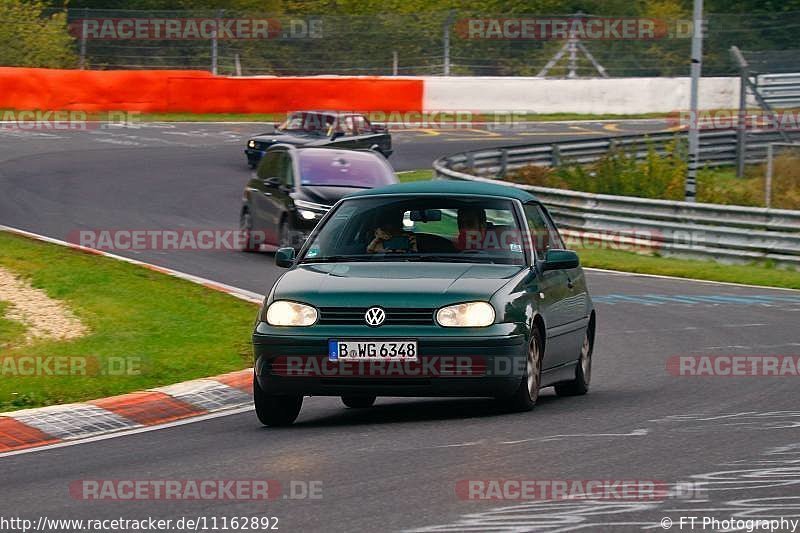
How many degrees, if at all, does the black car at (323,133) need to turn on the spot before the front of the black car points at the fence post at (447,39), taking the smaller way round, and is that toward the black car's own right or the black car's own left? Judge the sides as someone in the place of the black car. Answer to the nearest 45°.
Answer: approximately 135° to the black car's own right

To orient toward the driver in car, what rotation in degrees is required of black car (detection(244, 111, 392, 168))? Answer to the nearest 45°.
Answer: approximately 45° to its left

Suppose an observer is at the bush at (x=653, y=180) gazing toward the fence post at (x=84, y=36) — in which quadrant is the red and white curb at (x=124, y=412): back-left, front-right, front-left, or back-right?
back-left

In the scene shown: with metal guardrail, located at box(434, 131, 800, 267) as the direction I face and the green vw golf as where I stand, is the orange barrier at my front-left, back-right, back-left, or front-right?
front-left

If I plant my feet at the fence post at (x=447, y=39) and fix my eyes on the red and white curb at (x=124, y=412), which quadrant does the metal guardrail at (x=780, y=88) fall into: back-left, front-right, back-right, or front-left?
front-left

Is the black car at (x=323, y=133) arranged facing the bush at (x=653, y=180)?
no

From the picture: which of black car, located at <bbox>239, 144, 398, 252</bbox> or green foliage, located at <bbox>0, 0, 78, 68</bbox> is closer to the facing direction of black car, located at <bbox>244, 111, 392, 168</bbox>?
the black car

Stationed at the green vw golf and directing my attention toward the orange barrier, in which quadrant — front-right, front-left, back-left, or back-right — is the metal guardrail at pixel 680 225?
front-right

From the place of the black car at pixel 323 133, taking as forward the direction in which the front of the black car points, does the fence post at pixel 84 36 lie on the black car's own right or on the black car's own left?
on the black car's own right

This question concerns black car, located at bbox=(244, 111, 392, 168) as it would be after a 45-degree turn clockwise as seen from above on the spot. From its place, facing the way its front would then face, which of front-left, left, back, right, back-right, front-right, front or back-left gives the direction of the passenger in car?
left

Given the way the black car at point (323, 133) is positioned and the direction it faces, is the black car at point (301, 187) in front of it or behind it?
in front

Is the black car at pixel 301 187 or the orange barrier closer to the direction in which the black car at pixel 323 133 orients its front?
the black car

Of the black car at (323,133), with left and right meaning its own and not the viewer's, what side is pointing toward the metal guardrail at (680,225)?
left

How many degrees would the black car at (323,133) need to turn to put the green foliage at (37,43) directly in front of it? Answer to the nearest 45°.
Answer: approximately 90° to its right

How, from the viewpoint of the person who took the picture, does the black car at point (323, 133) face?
facing the viewer and to the left of the viewer

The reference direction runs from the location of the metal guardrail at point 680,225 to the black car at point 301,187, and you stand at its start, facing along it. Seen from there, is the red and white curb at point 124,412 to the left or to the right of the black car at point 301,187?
left

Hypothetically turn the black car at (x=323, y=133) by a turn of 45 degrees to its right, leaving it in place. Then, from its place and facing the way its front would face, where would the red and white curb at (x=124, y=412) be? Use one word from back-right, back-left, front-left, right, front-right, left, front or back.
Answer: left

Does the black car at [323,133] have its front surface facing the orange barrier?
no
